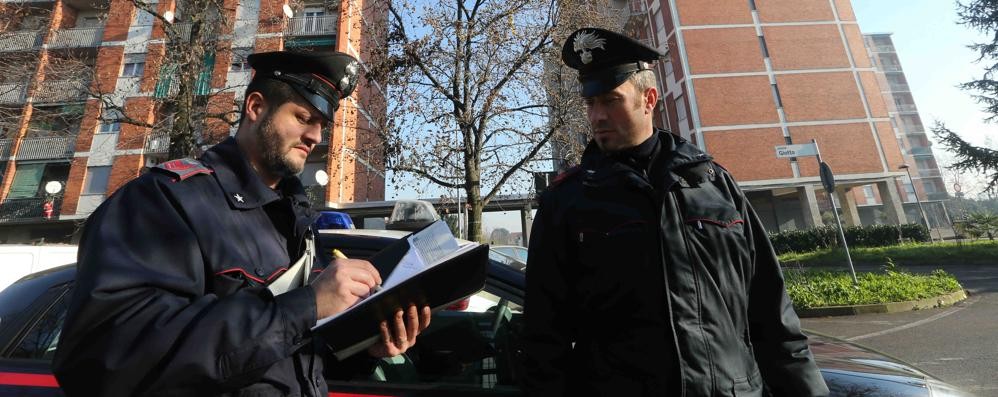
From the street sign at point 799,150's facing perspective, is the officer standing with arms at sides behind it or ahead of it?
ahead

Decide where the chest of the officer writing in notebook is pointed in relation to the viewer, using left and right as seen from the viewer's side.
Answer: facing the viewer and to the right of the viewer

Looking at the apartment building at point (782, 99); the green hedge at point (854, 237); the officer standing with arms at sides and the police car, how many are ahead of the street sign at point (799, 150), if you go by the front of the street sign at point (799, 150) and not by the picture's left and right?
2

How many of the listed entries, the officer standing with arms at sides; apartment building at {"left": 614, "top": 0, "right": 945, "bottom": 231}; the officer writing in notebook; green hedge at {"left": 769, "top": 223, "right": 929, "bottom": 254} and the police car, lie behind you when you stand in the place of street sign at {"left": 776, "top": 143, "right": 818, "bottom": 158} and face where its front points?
2

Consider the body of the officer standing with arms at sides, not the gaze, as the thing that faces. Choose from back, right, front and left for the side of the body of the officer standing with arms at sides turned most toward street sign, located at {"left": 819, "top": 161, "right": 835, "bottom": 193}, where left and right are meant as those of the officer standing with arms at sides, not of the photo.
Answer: back

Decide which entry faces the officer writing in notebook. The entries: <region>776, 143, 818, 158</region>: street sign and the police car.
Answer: the street sign

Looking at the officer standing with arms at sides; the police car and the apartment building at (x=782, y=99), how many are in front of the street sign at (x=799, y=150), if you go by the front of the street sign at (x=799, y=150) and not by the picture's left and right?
2

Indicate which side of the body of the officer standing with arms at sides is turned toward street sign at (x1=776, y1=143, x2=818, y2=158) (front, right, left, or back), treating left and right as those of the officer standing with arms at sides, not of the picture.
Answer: back
